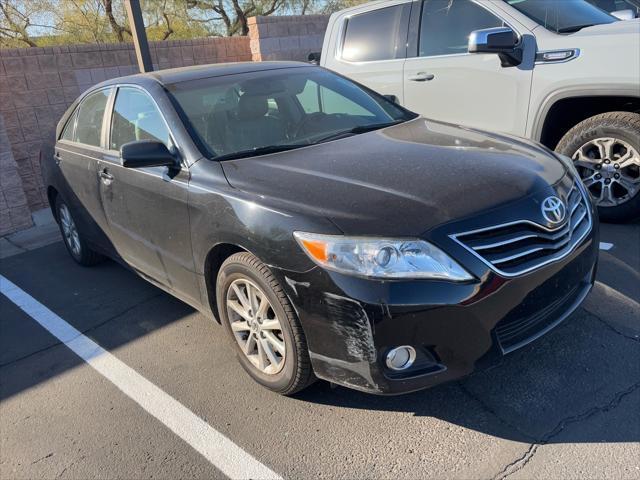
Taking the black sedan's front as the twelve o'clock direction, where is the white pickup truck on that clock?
The white pickup truck is roughly at 9 o'clock from the black sedan.

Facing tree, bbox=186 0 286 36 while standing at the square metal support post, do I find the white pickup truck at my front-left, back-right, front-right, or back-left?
back-right

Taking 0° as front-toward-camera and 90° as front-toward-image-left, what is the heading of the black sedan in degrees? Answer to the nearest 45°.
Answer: approximately 315°

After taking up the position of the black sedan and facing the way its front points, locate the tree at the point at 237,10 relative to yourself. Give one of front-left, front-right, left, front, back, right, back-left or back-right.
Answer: back-left

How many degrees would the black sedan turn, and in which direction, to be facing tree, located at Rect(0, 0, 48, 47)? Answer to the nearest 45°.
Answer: approximately 180°

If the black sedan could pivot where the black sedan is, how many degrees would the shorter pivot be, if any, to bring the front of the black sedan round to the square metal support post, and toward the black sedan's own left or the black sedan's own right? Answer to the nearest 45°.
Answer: approximately 180°
